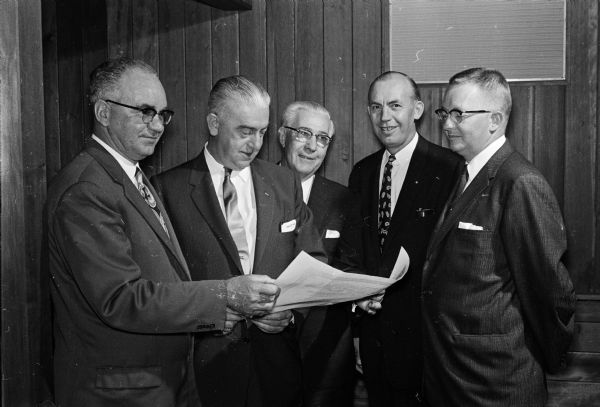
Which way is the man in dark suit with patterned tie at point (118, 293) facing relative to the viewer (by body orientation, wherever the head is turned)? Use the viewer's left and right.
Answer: facing the viewer and to the right of the viewer

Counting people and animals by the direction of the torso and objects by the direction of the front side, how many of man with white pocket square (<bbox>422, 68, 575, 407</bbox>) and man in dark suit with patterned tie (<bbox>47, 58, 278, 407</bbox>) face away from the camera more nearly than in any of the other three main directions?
0

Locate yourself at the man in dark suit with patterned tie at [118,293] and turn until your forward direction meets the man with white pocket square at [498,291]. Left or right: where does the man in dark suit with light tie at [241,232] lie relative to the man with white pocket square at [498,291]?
left

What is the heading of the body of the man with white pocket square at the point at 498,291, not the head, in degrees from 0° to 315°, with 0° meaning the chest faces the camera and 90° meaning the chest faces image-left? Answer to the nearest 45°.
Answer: approximately 45°

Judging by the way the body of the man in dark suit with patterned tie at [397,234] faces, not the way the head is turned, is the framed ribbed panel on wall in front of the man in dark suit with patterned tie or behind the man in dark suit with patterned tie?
behind

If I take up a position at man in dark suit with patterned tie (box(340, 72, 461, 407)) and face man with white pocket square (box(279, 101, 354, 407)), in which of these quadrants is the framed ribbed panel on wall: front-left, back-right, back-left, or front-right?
back-right

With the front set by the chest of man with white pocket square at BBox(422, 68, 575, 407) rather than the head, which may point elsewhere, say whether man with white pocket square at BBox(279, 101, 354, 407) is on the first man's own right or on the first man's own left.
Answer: on the first man's own right

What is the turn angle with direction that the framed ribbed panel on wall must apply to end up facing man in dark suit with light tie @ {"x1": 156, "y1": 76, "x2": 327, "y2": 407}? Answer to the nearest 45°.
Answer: approximately 45° to its right

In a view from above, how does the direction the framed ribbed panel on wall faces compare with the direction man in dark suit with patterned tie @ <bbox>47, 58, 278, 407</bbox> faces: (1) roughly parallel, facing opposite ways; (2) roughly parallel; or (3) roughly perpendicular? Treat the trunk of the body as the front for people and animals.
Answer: roughly perpendicular

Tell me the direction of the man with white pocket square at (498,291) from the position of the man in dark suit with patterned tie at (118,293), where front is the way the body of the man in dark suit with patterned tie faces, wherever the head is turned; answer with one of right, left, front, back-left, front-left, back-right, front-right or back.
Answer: front-left

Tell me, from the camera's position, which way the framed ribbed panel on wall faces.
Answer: facing the viewer

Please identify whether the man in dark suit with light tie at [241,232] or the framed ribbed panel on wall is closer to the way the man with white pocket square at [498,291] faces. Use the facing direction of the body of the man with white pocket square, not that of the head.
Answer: the man in dark suit with light tie

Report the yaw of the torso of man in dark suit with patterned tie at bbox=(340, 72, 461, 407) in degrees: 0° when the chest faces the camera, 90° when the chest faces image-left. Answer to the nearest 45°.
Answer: approximately 45°
